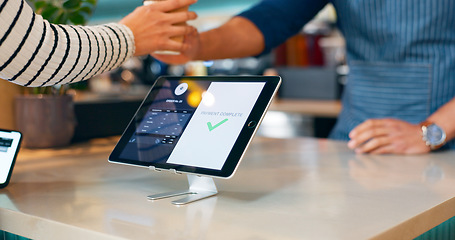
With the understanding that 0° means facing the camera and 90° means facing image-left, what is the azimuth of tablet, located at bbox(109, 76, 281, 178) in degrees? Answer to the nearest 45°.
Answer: approximately 45°

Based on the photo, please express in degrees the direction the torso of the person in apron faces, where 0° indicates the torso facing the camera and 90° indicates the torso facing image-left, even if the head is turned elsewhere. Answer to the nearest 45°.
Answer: approximately 45°

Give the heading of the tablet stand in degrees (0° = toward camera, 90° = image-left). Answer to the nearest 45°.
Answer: approximately 45°

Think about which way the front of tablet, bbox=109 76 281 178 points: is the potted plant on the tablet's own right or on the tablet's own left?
on the tablet's own right

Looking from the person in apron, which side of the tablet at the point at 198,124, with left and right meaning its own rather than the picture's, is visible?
back
